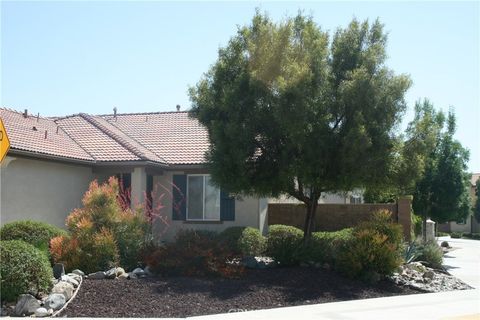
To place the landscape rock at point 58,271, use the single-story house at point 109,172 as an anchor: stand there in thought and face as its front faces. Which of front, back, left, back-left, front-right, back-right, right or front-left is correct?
front

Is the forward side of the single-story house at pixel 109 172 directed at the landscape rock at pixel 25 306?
yes

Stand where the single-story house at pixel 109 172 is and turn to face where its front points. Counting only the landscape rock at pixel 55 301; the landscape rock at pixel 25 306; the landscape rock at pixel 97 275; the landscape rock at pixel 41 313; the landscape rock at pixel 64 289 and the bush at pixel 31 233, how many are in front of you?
6

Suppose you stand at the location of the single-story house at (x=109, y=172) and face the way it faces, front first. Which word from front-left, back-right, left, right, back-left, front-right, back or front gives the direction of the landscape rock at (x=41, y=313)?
front

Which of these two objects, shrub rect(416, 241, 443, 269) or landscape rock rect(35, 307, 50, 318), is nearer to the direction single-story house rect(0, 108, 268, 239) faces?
the landscape rock

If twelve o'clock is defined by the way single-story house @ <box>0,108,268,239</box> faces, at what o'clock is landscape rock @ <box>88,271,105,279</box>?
The landscape rock is roughly at 12 o'clock from the single-story house.

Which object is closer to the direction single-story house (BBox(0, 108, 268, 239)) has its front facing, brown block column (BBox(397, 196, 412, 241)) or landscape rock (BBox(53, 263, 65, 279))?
the landscape rock

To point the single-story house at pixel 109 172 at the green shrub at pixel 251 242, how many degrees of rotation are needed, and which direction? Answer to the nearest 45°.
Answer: approximately 45° to its left

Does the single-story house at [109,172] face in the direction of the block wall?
no

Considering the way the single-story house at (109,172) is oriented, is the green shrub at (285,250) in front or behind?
in front

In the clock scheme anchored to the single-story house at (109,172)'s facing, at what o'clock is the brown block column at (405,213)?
The brown block column is roughly at 9 o'clock from the single-story house.

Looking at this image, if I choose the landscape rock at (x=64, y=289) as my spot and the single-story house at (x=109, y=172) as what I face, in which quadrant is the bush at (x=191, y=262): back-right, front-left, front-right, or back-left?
front-right

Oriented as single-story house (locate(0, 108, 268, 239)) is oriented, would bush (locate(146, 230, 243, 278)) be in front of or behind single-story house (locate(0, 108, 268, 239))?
in front

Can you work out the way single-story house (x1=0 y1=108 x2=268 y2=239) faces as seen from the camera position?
facing the viewer

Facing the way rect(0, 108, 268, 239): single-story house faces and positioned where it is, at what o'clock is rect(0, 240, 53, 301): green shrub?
The green shrub is roughly at 12 o'clock from the single-story house.

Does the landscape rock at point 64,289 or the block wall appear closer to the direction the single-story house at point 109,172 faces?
the landscape rock

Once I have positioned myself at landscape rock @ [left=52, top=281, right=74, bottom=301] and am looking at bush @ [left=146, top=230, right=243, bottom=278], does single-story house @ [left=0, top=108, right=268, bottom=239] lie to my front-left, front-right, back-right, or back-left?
front-left

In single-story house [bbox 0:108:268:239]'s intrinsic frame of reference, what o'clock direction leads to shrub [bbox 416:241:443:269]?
The shrub is roughly at 10 o'clock from the single-story house.
